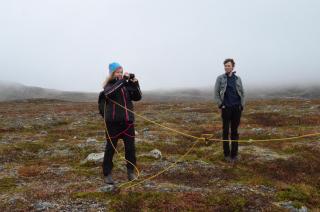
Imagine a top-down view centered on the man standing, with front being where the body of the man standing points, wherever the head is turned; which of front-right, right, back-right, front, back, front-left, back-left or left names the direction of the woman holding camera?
front-right

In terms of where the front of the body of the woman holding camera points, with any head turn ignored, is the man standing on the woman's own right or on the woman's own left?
on the woman's own left

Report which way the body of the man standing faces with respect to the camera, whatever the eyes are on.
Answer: toward the camera

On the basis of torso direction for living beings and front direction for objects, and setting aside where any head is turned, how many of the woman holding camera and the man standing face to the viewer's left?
0
